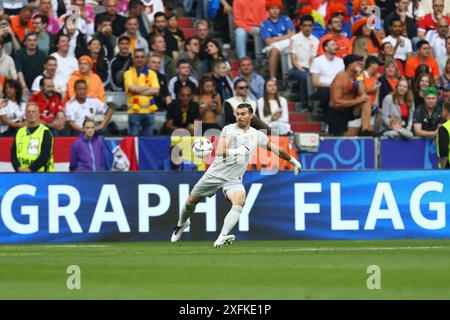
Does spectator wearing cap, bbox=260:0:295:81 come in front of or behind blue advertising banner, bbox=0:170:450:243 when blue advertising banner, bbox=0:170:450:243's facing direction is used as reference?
behind

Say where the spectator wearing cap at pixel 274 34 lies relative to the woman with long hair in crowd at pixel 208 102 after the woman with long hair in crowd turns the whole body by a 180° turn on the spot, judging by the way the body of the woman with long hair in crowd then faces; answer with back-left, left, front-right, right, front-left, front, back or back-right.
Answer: front-right

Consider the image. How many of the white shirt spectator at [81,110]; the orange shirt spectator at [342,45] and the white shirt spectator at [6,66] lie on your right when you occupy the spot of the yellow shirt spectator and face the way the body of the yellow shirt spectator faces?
2

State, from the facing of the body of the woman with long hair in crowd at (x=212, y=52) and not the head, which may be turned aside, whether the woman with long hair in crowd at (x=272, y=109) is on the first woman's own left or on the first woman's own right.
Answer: on the first woman's own left

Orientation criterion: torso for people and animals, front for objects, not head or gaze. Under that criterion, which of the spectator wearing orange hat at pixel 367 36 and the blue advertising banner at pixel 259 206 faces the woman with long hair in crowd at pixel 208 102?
the spectator wearing orange hat

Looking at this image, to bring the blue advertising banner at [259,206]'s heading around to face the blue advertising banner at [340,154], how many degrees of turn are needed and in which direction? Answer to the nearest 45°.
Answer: approximately 135° to its left

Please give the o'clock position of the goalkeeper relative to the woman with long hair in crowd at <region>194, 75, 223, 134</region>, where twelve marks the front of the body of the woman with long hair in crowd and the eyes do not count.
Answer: The goalkeeper is roughly at 12 o'clock from the woman with long hair in crowd.

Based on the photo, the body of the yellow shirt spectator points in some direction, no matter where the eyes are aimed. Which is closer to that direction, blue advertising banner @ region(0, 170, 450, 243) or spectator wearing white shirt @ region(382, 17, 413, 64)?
the blue advertising banner

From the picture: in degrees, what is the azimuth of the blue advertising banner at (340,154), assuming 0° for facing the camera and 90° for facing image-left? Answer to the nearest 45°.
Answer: approximately 0°

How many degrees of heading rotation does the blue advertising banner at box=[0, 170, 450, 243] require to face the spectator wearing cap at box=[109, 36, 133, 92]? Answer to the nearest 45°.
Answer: approximately 135° to its right

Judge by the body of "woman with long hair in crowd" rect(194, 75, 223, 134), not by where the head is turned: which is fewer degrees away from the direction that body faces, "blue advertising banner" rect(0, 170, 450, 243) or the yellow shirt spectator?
the blue advertising banner
